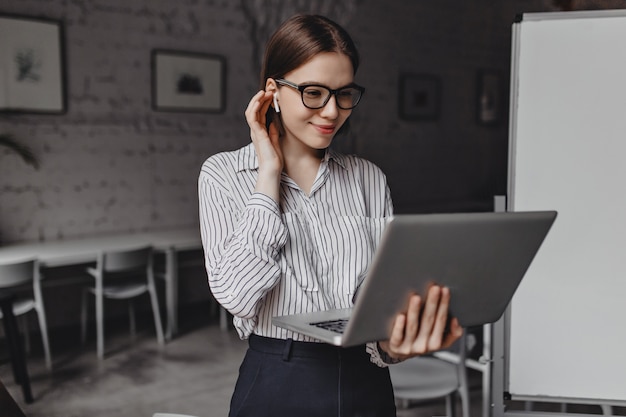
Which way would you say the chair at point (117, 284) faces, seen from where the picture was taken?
facing away from the viewer and to the left of the viewer

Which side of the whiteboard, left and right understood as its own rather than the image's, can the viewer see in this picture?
front

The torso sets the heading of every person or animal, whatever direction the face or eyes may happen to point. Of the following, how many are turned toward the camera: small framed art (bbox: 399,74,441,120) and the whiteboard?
2

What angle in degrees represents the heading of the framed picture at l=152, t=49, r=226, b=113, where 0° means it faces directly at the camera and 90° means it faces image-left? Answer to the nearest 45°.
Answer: approximately 315°

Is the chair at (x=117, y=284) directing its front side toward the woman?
no

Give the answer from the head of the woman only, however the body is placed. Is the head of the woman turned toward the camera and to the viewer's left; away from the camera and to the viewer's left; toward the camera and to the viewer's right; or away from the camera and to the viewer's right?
toward the camera and to the viewer's right

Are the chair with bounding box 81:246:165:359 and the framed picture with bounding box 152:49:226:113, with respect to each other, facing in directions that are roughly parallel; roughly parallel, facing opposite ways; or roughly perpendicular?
roughly parallel, facing opposite ways

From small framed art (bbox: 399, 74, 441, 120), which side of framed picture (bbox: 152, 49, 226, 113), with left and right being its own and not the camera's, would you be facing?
left

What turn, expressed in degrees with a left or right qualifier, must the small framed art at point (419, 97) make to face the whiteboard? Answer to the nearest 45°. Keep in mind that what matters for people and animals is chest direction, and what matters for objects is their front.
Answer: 0° — it already faces it

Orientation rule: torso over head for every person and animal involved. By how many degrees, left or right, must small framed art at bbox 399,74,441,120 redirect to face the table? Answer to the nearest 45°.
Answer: approximately 45° to its right

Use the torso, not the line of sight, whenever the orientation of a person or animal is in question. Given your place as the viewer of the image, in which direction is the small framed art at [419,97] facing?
facing the viewer

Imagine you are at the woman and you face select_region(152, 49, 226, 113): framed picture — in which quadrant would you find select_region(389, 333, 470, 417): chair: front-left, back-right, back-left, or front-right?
front-right

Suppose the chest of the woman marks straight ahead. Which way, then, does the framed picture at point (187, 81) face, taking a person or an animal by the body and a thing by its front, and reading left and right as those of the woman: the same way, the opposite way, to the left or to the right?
the same way

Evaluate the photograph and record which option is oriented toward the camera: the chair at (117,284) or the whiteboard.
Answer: the whiteboard

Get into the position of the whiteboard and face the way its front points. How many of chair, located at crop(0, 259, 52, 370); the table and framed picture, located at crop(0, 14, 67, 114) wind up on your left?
0
